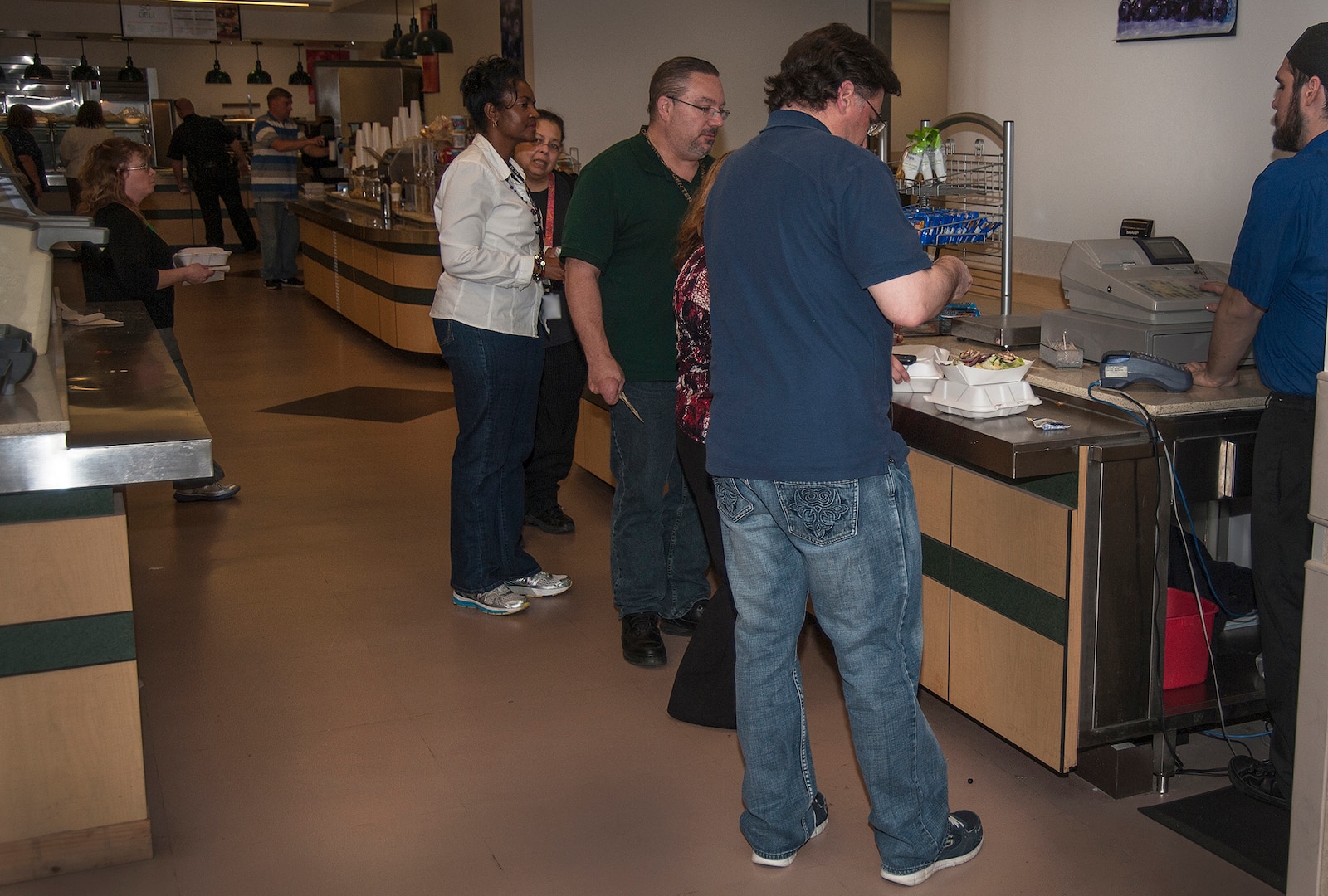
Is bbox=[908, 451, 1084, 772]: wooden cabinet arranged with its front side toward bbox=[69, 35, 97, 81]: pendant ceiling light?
no

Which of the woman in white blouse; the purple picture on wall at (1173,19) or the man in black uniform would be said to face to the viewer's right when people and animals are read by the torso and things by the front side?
the woman in white blouse

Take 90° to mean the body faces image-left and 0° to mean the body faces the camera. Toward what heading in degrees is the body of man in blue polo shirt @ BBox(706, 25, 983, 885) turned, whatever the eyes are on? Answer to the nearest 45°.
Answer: approximately 225°

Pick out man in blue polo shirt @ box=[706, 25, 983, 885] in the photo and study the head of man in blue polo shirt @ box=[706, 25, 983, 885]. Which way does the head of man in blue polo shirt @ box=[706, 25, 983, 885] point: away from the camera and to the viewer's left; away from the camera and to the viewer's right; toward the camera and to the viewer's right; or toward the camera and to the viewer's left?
away from the camera and to the viewer's right

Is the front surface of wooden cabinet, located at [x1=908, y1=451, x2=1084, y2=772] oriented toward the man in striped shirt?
no

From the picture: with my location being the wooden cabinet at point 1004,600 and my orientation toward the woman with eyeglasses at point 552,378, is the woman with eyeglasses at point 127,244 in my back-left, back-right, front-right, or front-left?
front-left

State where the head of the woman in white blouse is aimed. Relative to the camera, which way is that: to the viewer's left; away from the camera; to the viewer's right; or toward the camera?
to the viewer's right

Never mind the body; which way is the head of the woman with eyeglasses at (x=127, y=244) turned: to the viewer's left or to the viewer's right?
to the viewer's right

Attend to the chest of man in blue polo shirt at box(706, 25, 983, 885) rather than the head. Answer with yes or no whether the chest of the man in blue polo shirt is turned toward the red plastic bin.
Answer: yes

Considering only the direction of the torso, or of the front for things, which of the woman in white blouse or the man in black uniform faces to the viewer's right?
the woman in white blouse

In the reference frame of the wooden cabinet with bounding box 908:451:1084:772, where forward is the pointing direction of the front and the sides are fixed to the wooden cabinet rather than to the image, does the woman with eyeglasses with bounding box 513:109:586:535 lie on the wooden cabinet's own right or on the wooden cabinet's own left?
on the wooden cabinet's own right

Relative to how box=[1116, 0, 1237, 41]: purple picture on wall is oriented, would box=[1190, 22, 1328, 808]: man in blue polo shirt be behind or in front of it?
in front

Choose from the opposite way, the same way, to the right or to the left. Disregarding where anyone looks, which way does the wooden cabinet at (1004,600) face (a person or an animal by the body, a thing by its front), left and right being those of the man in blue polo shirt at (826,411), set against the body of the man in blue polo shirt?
the opposite way

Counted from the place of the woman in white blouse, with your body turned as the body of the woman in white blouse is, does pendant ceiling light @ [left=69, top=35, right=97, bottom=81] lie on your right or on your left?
on your left

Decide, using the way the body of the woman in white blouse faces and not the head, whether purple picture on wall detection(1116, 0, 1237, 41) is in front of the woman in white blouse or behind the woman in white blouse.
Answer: in front

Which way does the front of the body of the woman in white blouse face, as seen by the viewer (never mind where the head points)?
to the viewer's right

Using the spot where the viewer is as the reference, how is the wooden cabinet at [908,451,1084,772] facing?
facing the viewer and to the left of the viewer

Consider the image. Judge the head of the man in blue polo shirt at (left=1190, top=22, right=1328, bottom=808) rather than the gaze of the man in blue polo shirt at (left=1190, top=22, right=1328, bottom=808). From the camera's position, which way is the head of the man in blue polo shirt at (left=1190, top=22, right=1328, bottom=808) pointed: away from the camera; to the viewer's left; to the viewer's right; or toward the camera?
to the viewer's left
